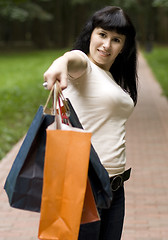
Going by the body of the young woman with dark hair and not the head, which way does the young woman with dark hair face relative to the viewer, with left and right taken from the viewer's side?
facing the viewer and to the right of the viewer

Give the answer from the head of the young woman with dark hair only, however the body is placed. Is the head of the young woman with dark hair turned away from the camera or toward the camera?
toward the camera
